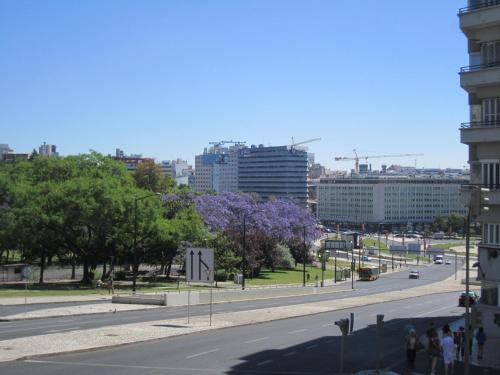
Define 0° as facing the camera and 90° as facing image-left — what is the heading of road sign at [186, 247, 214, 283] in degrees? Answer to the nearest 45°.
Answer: approximately 0°

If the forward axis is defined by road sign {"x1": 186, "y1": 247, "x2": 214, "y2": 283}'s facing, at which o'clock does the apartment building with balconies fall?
The apartment building with balconies is roughly at 9 o'clock from the road sign.

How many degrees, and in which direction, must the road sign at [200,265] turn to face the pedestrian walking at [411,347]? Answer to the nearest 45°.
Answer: approximately 45° to its left

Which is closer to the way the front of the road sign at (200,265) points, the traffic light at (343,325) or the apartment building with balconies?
the traffic light

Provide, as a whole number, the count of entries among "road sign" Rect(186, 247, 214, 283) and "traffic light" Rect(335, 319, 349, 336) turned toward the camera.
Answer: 1

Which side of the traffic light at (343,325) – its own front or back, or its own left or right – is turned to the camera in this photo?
left

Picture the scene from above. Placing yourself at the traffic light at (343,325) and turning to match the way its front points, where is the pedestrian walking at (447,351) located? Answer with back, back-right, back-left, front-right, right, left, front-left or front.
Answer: back-right

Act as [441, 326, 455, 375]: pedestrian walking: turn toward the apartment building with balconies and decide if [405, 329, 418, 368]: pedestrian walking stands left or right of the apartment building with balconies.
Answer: left

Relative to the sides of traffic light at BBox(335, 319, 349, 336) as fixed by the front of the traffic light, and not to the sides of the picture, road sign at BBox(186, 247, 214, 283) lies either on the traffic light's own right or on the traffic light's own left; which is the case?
on the traffic light's own right
